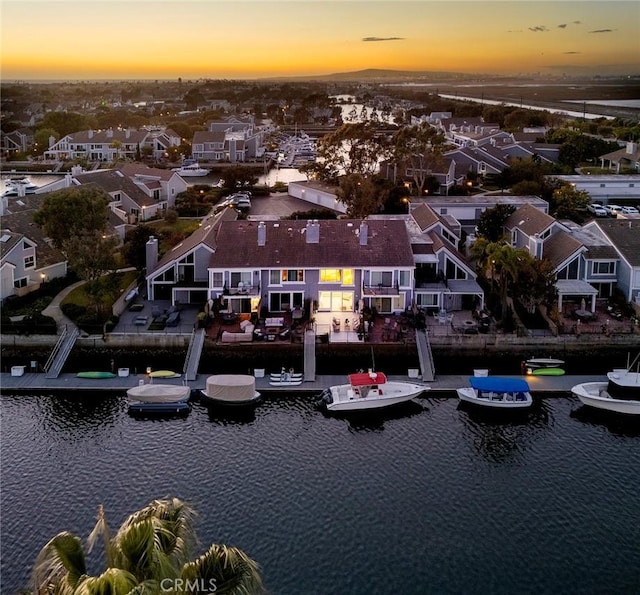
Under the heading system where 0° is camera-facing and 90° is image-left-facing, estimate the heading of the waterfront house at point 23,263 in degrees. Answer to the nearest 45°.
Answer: approximately 315°

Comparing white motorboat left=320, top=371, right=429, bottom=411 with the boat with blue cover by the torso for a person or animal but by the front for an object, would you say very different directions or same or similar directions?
very different directions

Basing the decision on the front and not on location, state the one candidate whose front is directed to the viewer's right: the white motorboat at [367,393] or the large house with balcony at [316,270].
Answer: the white motorboat

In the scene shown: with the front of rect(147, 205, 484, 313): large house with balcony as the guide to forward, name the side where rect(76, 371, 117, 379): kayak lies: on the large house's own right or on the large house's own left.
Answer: on the large house's own right

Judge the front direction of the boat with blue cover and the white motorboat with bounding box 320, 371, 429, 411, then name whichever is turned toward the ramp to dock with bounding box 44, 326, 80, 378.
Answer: the boat with blue cover

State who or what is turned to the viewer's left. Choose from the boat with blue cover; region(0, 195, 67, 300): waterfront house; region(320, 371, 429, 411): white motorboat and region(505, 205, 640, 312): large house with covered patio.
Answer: the boat with blue cover

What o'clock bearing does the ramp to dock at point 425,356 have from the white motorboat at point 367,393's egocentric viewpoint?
The ramp to dock is roughly at 10 o'clock from the white motorboat.

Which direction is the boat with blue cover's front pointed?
to the viewer's left

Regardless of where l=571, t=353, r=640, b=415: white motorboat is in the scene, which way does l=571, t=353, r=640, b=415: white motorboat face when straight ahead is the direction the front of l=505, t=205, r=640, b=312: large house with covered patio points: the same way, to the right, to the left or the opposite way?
to the right

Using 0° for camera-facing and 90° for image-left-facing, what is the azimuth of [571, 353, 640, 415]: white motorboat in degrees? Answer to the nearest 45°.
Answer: approximately 90°
